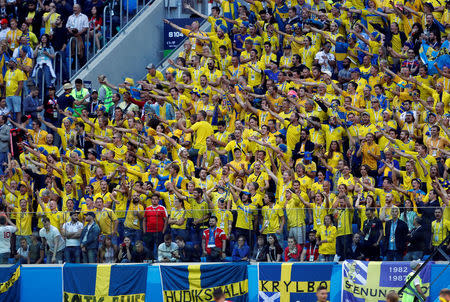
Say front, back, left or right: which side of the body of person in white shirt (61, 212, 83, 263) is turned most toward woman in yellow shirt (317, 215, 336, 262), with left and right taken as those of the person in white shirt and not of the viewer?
left

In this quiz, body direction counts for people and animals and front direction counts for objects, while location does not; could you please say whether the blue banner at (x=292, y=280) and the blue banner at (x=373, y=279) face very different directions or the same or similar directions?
same or similar directions

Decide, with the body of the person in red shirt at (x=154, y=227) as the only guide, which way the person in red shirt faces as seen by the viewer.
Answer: toward the camera

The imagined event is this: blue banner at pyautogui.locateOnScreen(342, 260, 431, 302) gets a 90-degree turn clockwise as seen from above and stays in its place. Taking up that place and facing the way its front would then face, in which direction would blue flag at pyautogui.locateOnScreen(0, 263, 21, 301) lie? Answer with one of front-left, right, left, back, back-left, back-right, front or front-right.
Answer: front

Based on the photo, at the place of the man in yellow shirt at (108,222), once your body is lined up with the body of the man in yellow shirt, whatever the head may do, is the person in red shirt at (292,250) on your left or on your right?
on your left

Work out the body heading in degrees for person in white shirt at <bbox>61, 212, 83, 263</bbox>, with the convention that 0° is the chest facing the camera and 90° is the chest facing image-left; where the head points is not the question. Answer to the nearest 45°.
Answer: approximately 0°

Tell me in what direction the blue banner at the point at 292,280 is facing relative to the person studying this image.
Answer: facing the viewer

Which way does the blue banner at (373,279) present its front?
toward the camera

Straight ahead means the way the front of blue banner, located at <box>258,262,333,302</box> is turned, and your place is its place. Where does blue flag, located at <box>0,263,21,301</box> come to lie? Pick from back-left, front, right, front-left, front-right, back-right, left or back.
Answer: right

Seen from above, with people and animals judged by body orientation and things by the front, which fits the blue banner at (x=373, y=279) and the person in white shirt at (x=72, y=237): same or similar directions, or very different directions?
same or similar directions

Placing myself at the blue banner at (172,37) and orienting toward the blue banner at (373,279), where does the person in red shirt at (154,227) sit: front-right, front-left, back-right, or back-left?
front-right

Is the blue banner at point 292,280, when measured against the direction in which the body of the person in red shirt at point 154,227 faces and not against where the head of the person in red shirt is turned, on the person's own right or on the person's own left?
on the person's own left

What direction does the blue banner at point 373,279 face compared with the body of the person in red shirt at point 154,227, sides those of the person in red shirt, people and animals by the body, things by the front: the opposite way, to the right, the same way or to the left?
the same way
